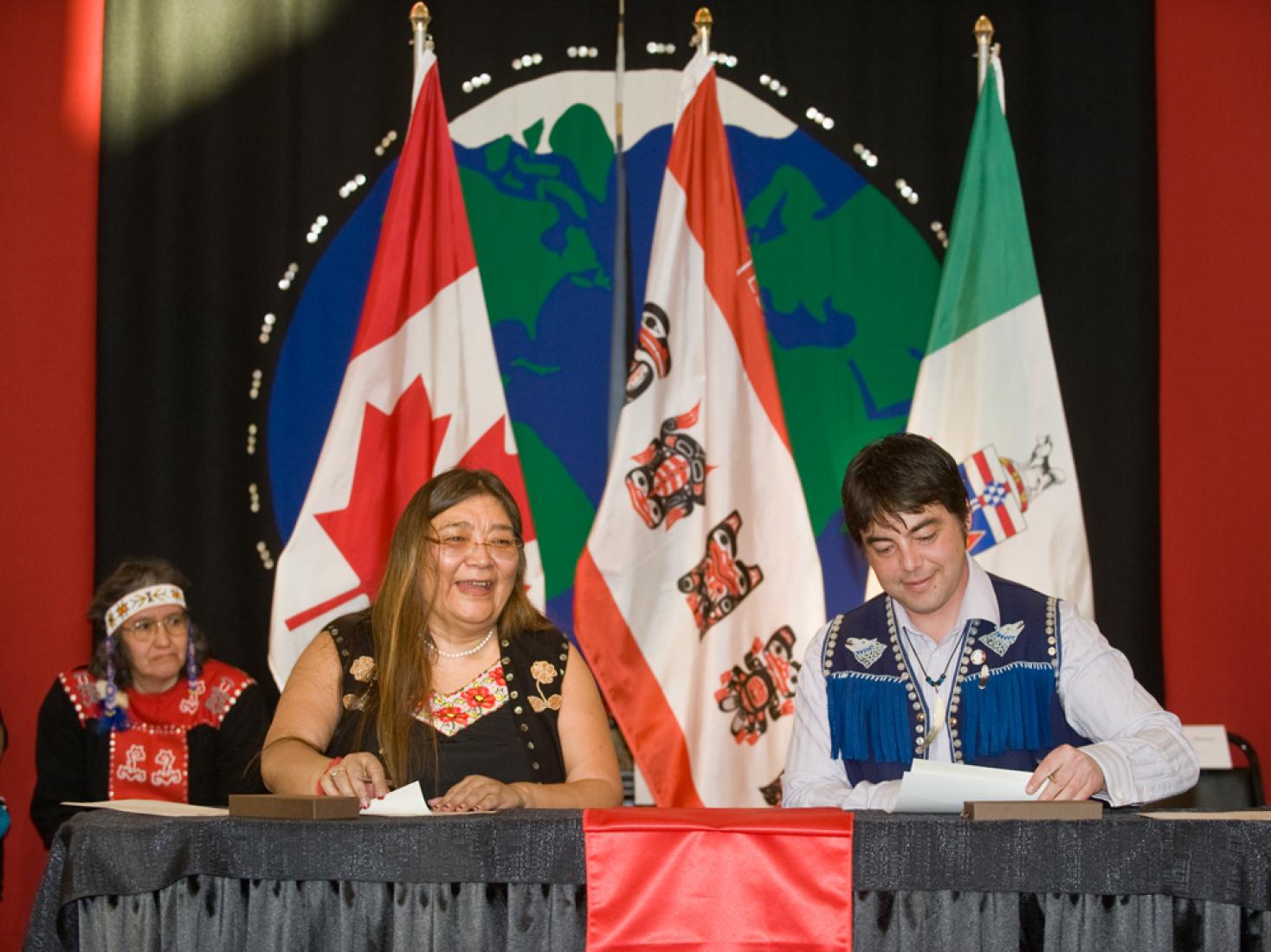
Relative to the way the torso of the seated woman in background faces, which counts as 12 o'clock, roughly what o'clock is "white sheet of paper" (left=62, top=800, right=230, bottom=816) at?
The white sheet of paper is roughly at 12 o'clock from the seated woman in background.

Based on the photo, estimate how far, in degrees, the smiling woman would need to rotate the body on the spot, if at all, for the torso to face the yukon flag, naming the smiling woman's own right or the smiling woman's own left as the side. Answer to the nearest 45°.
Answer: approximately 135° to the smiling woman's own left

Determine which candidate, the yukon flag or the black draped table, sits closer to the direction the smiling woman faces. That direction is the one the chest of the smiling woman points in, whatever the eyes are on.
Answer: the black draped table

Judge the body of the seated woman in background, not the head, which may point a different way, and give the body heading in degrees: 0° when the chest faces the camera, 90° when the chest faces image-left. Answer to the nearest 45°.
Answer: approximately 0°

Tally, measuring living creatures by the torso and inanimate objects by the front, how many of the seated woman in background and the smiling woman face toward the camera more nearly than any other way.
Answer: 2
